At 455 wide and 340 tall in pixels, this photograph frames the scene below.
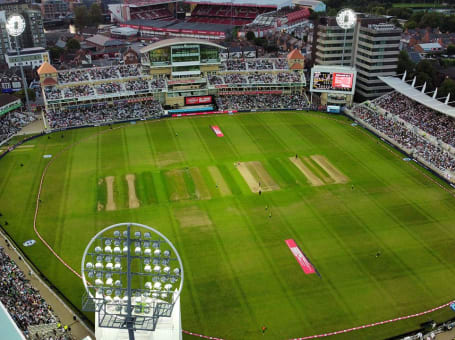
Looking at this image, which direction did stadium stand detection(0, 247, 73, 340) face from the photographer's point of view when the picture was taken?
facing away from the viewer and to the right of the viewer

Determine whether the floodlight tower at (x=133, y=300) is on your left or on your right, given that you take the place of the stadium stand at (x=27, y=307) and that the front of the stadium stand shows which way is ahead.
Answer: on your right

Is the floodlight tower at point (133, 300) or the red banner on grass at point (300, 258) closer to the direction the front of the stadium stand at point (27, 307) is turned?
the red banner on grass

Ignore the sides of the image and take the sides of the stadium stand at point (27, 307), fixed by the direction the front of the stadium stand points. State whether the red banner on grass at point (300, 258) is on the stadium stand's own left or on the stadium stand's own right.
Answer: on the stadium stand's own right
